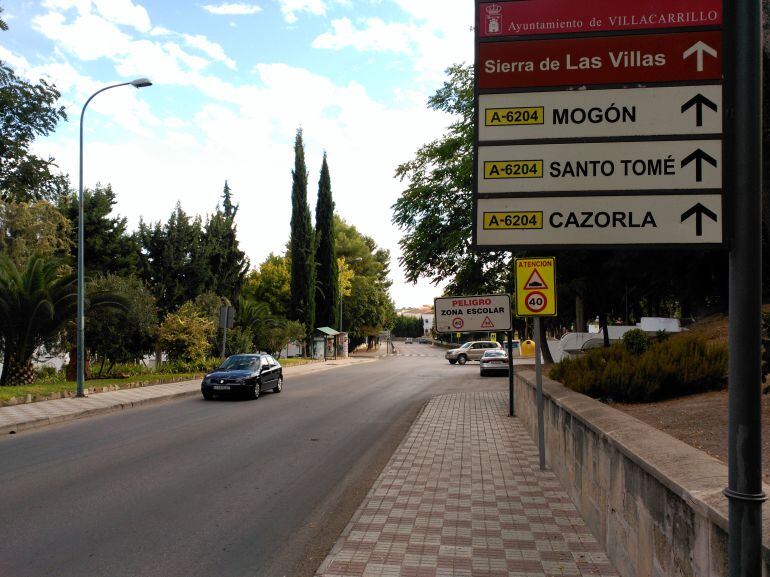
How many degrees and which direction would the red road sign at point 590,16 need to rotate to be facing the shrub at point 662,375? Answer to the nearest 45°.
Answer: approximately 180°

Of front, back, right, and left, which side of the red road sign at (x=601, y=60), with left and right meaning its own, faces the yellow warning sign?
back

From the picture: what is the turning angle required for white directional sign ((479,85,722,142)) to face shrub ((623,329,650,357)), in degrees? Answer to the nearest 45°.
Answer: approximately 180°

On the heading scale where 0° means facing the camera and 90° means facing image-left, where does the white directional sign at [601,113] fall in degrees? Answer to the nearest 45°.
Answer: approximately 0°

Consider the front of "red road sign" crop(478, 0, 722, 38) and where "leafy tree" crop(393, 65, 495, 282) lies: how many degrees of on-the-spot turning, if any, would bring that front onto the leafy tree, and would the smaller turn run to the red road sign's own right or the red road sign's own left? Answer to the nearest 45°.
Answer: approximately 180°

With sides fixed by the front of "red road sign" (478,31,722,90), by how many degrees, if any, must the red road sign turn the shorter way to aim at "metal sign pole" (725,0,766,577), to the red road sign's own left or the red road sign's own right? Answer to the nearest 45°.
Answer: approximately 45° to the red road sign's own left

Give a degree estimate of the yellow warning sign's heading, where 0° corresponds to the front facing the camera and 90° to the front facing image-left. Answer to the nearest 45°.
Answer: approximately 0°
